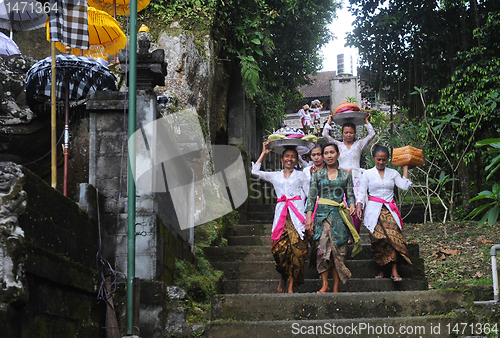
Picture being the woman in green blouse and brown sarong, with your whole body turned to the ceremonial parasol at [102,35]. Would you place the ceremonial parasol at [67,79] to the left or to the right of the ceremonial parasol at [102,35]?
left

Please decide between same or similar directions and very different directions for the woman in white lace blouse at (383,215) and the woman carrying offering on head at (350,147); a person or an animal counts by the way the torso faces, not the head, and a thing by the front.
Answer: same or similar directions

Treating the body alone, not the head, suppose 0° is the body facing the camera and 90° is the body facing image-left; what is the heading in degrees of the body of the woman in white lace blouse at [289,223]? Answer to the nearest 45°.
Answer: approximately 0°

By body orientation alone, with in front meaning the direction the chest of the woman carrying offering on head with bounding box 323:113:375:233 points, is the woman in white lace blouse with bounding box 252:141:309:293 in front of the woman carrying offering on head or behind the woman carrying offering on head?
in front

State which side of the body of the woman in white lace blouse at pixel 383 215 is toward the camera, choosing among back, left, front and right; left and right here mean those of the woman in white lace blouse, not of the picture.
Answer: front

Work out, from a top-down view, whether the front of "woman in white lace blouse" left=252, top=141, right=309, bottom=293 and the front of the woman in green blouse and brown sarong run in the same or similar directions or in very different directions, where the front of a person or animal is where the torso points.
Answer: same or similar directions

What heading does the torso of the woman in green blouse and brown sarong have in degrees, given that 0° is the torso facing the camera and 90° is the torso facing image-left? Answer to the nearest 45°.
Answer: approximately 0°

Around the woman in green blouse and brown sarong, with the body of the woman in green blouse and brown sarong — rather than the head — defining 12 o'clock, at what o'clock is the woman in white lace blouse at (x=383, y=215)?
The woman in white lace blouse is roughly at 8 o'clock from the woman in green blouse and brown sarong.

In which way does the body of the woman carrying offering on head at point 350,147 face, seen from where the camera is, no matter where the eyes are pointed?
toward the camera

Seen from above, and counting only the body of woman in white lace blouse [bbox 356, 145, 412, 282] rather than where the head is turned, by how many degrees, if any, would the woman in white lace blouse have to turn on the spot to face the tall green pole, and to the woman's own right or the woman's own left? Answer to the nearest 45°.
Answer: approximately 45° to the woman's own right

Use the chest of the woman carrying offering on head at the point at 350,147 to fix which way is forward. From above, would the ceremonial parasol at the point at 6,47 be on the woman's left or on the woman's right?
on the woman's right
